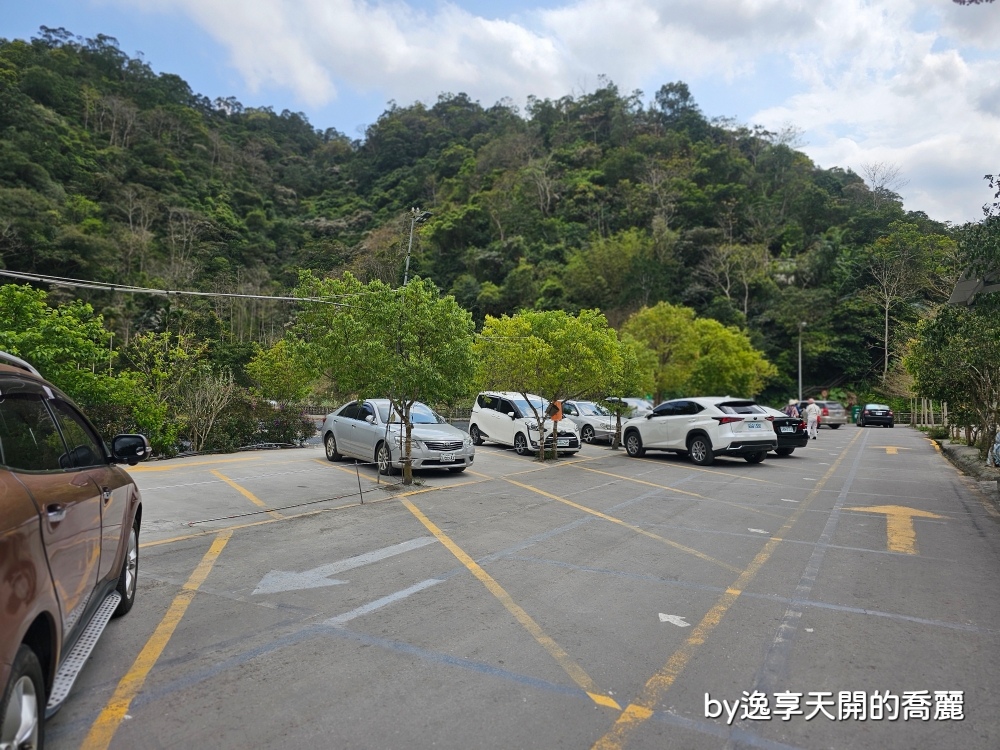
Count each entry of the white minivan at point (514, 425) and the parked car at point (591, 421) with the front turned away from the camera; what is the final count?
0

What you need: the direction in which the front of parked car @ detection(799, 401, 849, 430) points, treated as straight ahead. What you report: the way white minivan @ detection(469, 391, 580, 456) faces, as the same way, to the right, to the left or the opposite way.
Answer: the opposite way

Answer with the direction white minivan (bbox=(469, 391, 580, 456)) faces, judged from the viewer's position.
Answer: facing the viewer and to the right of the viewer

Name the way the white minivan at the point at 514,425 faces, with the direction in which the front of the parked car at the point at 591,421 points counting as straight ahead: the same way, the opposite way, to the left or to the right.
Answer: the same way

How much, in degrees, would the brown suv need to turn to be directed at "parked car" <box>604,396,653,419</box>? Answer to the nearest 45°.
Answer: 0° — it already faces it

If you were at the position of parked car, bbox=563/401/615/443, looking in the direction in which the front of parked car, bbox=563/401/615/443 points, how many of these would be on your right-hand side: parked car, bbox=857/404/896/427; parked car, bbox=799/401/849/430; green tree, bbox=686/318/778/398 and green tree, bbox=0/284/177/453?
1

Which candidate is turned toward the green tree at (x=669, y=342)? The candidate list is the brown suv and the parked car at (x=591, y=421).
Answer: the brown suv

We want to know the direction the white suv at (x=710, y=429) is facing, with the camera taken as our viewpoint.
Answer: facing away from the viewer and to the left of the viewer

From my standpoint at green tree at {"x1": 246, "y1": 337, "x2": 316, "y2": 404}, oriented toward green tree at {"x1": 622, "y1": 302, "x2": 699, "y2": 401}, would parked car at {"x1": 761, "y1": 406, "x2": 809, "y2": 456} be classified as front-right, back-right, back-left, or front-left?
front-right

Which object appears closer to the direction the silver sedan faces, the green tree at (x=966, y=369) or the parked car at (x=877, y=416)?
the green tree

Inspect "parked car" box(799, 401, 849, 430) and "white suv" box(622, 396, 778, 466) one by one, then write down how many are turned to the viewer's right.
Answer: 0

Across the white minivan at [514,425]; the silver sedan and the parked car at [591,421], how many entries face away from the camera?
0

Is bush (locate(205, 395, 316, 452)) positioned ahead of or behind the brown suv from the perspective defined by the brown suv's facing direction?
ahead

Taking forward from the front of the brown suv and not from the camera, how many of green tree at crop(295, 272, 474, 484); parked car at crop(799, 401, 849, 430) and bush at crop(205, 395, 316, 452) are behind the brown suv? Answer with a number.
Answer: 0

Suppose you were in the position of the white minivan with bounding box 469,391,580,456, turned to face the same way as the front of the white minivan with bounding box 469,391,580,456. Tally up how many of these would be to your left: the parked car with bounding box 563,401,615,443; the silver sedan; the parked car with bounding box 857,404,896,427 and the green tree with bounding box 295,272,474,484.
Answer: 2

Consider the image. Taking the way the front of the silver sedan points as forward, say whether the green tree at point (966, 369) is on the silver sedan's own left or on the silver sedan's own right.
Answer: on the silver sedan's own left

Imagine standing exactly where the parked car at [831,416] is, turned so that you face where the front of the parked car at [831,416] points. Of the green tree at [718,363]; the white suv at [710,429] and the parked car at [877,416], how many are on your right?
1

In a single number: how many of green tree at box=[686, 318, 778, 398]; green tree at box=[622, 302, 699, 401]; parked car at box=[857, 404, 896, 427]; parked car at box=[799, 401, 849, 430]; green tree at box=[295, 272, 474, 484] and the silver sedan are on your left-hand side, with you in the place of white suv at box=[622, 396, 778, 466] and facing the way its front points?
2

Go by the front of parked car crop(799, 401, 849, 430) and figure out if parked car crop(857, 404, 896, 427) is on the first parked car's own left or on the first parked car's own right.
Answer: on the first parked car's own right

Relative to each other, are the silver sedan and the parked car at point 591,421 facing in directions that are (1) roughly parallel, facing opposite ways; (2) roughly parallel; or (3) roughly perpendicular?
roughly parallel
